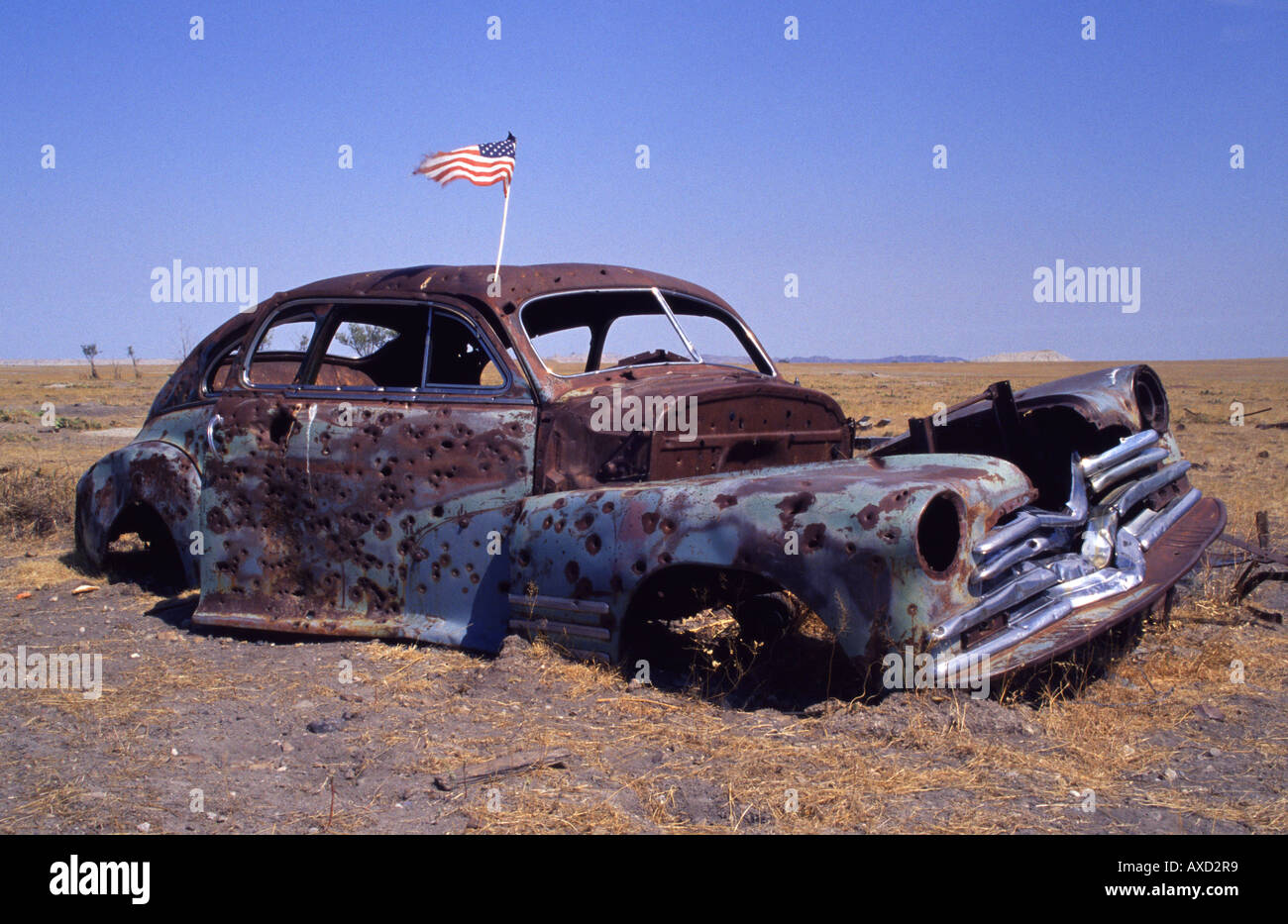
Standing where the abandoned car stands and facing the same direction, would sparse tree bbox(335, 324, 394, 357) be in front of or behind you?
behind
